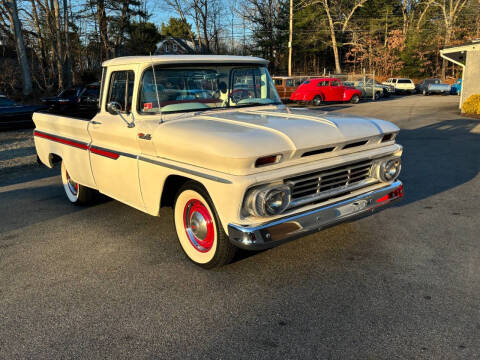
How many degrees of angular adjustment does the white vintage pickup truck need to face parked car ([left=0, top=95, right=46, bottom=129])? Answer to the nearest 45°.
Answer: approximately 180°

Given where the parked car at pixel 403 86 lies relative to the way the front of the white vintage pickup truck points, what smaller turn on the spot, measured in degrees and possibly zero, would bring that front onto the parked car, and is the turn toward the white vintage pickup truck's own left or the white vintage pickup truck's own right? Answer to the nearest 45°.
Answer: approximately 90° to the white vintage pickup truck's own left

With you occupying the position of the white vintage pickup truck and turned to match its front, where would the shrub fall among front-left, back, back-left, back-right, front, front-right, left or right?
left

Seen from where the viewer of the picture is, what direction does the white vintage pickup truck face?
facing the viewer and to the right of the viewer

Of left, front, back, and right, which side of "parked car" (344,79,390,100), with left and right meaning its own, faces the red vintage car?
right

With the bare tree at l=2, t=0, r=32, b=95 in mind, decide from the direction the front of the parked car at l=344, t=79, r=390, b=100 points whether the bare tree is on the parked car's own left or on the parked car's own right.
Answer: on the parked car's own right

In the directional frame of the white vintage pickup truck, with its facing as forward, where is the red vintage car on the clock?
The red vintage car is roughly at 8 o'clock from the white vintage pickup truck.

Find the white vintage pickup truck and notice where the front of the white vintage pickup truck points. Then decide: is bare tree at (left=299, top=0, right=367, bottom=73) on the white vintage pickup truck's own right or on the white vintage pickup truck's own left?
on the white vintage pickup truck's own left

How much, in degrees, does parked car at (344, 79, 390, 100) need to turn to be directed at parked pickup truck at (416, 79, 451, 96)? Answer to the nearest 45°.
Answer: approximately 90° to its left

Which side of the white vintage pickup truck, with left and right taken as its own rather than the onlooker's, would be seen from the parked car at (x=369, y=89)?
left

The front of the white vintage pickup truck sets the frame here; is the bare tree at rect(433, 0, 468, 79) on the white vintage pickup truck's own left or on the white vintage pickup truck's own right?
on the white vintage pickup truck's own left
